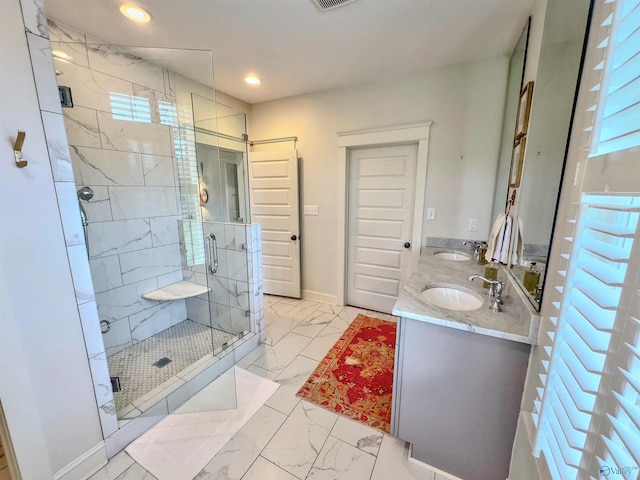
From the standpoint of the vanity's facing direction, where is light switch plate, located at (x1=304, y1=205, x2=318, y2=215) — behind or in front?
in front

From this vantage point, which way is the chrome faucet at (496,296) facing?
to the viewer's left

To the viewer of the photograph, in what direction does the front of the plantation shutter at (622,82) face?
facing the viewer and to the left of the viewer

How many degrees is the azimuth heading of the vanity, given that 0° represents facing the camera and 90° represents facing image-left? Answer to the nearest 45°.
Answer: approximately 90°

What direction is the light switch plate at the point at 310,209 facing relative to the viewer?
toward the camera

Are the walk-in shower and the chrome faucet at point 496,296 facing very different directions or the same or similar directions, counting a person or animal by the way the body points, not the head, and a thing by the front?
very different directions

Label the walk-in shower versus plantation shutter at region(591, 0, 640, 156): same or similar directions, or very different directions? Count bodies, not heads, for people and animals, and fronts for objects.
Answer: very different directions

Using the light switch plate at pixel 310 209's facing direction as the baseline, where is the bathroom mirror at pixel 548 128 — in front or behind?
in front

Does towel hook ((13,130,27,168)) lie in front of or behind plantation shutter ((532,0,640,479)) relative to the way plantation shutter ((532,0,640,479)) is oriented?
in front
